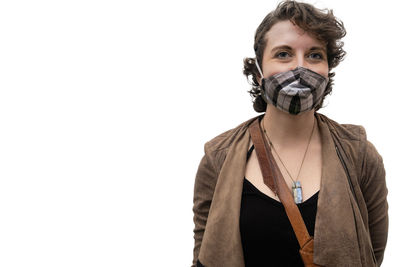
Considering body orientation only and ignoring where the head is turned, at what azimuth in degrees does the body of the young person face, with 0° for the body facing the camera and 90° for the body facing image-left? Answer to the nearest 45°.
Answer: approximately 0°
